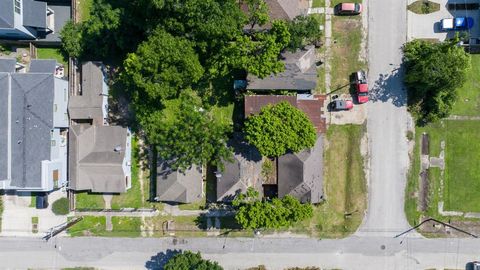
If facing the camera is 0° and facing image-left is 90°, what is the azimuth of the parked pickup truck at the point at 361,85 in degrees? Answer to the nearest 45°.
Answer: approximately 0°
